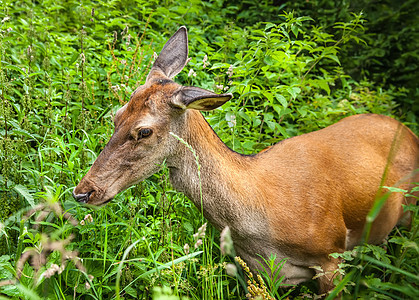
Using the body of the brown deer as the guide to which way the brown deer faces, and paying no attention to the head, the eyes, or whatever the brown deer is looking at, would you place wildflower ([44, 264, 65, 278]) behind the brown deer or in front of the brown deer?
in front

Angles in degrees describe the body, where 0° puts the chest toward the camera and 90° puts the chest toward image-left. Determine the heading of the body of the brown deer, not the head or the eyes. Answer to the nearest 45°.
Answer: approximately 45°
